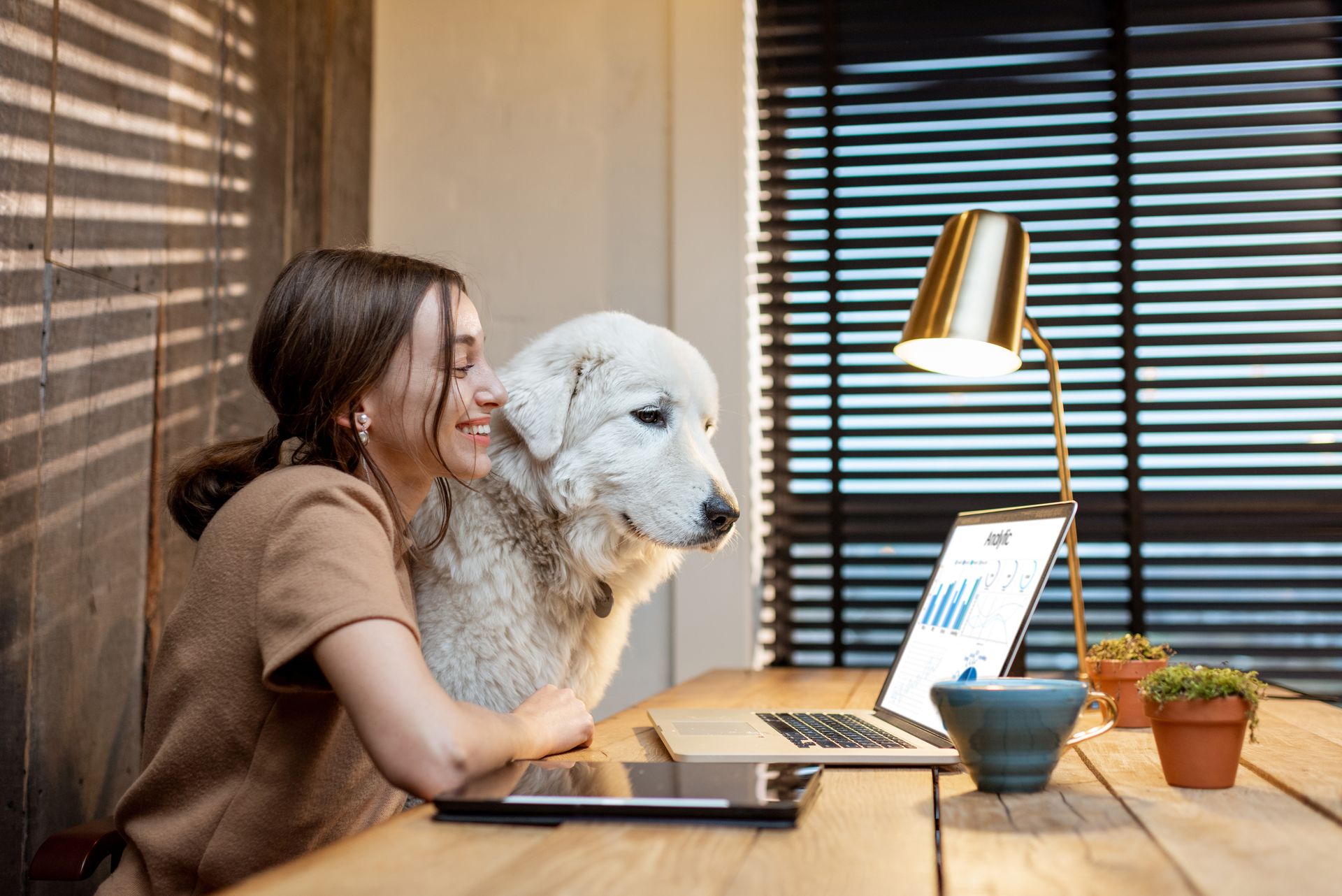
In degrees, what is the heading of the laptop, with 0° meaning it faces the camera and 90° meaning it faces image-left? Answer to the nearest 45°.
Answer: approximately 90°

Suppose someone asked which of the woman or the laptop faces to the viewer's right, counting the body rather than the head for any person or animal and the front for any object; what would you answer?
the woman

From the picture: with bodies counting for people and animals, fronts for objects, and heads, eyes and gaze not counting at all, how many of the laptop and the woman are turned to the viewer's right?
1

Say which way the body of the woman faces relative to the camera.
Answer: to the viewer's right

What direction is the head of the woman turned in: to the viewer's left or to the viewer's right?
to the viewer's right
